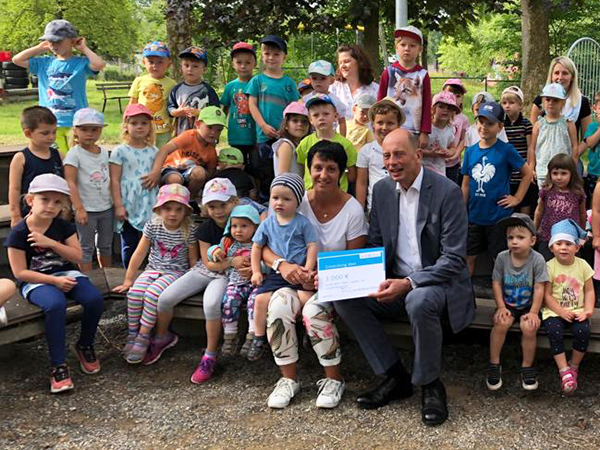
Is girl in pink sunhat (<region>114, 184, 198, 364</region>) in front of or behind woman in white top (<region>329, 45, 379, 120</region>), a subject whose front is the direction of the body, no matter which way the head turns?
in front

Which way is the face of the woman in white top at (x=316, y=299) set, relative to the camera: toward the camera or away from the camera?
toward the camera

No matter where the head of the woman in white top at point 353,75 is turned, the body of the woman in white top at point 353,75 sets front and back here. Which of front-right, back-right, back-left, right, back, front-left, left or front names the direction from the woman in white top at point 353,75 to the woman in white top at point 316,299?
front-left

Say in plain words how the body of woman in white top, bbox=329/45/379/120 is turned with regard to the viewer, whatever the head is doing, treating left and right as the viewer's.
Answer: facing the viewer and to the left of the viewer

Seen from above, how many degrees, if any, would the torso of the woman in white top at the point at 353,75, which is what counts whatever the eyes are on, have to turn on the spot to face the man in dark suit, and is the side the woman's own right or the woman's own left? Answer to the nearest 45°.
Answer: approximately 45° to the woman's own left

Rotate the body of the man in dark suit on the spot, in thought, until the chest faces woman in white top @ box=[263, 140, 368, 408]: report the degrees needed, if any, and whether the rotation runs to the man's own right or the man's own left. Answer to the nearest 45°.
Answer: approximately 45° to the man's own right

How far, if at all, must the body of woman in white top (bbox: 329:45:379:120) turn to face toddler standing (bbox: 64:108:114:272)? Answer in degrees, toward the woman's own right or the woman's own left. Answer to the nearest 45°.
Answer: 0° — they already face them

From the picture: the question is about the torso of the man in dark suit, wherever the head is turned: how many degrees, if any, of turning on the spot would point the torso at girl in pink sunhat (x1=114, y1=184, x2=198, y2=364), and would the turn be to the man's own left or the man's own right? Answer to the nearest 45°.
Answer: approximately 45° to the man's own right

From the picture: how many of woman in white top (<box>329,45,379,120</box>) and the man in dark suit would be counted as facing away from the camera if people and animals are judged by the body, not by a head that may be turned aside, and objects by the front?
0

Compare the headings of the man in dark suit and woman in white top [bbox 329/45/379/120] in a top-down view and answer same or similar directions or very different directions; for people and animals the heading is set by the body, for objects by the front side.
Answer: same or similar directions

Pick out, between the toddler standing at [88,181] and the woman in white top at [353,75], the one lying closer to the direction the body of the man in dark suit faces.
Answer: the toddler standing

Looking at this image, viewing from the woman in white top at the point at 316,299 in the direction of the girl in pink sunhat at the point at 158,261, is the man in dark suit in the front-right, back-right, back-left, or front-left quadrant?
back-right
